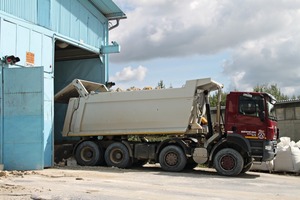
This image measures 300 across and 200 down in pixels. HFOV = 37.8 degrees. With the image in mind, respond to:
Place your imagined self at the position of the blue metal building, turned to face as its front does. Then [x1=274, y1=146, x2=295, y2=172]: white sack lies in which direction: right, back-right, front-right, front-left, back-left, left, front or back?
front-left

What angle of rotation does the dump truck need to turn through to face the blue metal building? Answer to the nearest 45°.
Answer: approximately 180°

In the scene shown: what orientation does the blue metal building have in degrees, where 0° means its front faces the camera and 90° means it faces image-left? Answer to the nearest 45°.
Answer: approximately 315°

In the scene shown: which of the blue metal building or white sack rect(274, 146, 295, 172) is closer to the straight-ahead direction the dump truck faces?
the white sack

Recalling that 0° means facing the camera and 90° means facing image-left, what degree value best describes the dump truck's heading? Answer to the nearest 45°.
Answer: approximately 270°

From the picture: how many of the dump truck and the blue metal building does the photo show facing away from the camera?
0

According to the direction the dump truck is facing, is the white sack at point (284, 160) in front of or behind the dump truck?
in front
